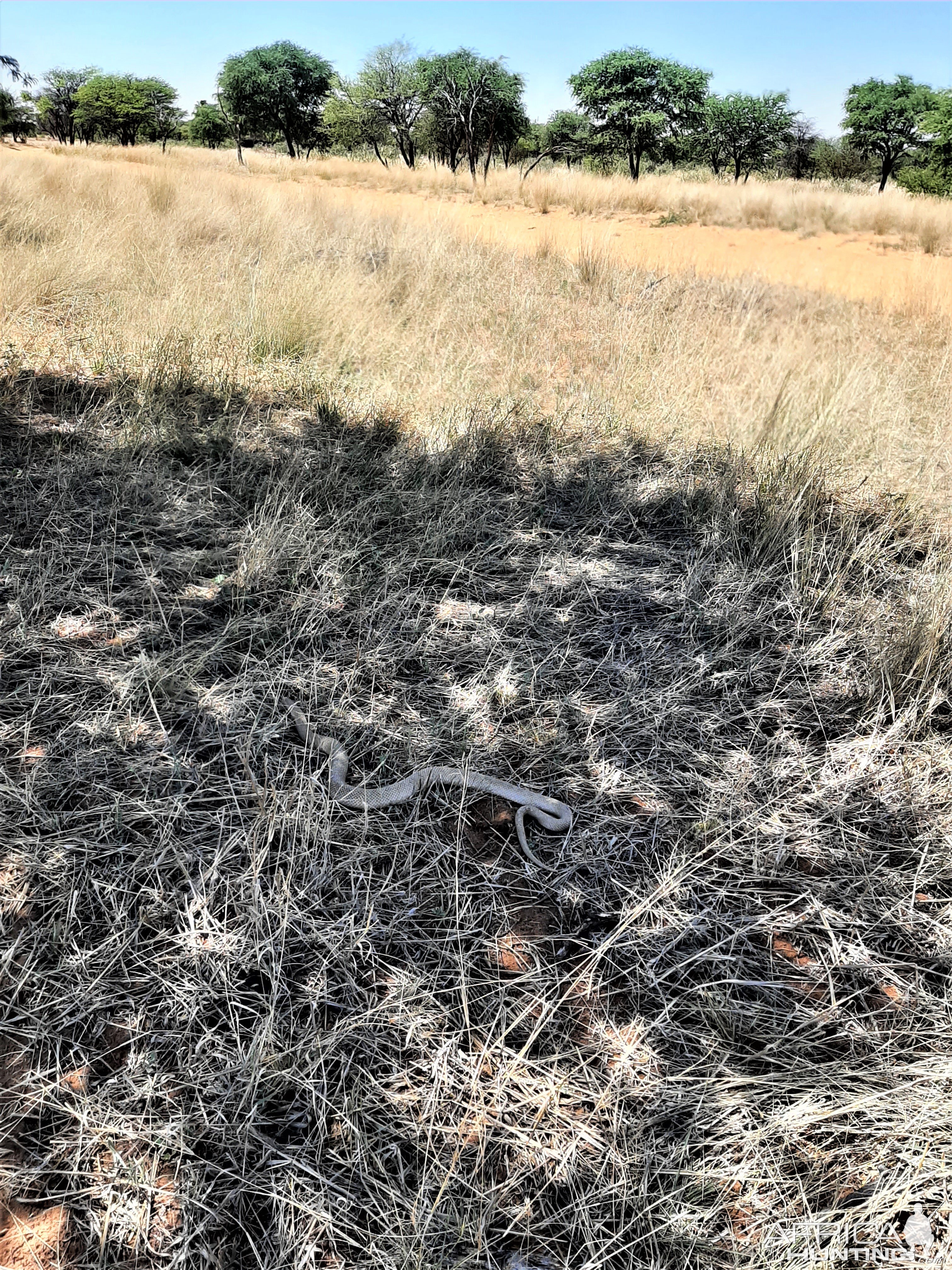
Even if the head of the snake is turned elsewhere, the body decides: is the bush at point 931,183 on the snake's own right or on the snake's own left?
on the snake's own right

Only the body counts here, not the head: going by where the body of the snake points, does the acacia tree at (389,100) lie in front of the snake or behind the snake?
in front

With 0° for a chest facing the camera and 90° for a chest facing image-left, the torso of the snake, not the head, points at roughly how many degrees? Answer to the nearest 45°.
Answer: approximately 135°

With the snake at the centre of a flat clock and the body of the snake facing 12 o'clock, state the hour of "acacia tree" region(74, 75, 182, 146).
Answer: The acacia tree is roughly at 1 o'clock from the snake.

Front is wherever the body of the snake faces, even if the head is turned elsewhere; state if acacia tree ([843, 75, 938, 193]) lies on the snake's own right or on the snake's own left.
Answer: on the snake's own right

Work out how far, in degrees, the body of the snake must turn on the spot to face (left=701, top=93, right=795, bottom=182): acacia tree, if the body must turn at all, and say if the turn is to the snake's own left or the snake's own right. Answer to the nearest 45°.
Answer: approximately 45° to the snake's own right

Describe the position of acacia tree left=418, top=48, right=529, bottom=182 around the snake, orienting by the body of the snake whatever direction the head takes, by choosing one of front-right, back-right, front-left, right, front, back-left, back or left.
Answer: front-right
